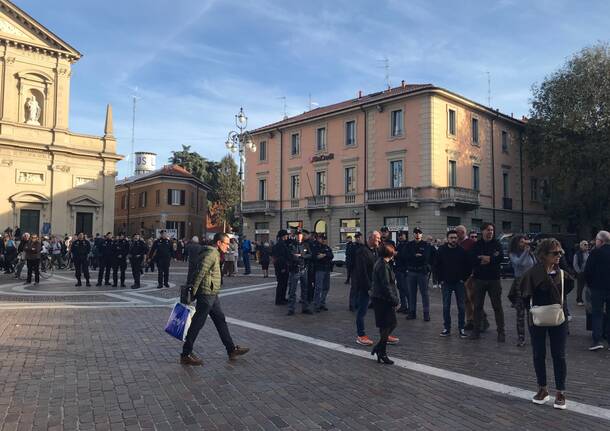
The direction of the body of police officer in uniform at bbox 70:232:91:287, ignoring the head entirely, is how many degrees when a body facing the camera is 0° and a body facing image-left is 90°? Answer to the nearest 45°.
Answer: approximately 0°

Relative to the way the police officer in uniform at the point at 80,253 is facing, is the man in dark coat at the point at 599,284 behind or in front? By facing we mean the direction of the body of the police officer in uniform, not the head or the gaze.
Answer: in front

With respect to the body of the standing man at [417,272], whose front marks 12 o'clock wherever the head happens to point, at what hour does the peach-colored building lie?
The peach-colored building is roughly at 6 o'clock from the standing man.

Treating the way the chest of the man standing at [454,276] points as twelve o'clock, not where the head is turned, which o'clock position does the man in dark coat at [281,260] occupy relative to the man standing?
The man in dark coat is roughly at 4 o'clock from the man standing.

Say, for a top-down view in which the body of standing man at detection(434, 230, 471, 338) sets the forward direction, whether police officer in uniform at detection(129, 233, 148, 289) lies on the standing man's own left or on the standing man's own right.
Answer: on the standing man's own right

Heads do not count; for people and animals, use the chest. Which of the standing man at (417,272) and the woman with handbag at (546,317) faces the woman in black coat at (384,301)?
the standing man

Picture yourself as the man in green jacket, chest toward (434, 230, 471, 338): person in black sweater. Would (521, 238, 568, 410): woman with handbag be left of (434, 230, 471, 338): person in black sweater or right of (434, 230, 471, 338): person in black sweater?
right

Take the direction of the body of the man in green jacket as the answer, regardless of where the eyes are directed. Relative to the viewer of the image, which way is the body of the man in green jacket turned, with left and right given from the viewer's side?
facing to the right of the viewer

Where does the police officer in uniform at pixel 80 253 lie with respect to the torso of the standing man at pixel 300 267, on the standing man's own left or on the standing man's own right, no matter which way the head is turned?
on the standing man's own right
